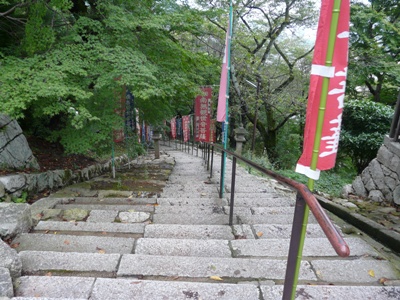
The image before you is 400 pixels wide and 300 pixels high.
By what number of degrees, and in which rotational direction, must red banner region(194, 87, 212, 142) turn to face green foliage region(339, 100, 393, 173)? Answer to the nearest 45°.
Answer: approximately 90° to its left

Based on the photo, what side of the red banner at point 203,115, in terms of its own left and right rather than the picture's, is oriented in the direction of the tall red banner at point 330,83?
front

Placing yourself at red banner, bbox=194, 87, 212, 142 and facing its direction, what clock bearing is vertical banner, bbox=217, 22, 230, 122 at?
The vertical banner is roughly at 12 o'clock from the red banner.

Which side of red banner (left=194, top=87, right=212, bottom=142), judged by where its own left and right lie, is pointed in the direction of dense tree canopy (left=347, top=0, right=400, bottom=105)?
left

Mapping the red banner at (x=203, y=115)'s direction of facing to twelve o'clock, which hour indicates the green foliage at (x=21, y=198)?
The green foliage is roughly at 1 o'clock from the red banner.

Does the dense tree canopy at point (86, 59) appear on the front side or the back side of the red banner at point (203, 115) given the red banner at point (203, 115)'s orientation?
on the front side

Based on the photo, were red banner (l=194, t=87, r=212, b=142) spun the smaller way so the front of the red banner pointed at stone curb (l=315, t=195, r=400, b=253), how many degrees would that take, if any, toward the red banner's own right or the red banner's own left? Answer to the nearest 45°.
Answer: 0° — it already faces it

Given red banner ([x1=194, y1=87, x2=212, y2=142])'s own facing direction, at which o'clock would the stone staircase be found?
The stone staircase is roughly at 12 o'clock from the red banner.

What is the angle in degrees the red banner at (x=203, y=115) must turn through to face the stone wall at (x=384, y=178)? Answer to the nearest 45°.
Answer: approximately 45° to its left

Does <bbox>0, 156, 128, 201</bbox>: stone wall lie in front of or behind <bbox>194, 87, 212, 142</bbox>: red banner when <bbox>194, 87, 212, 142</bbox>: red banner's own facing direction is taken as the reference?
in front

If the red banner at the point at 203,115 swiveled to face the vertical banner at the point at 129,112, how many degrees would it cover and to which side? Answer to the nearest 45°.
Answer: approximately 45° to its right

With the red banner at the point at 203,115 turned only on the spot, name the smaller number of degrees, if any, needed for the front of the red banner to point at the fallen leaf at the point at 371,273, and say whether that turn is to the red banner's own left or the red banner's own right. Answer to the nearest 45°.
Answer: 0° — it already faces it

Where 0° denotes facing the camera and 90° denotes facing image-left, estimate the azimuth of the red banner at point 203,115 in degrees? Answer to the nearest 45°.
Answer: approximately 0°
